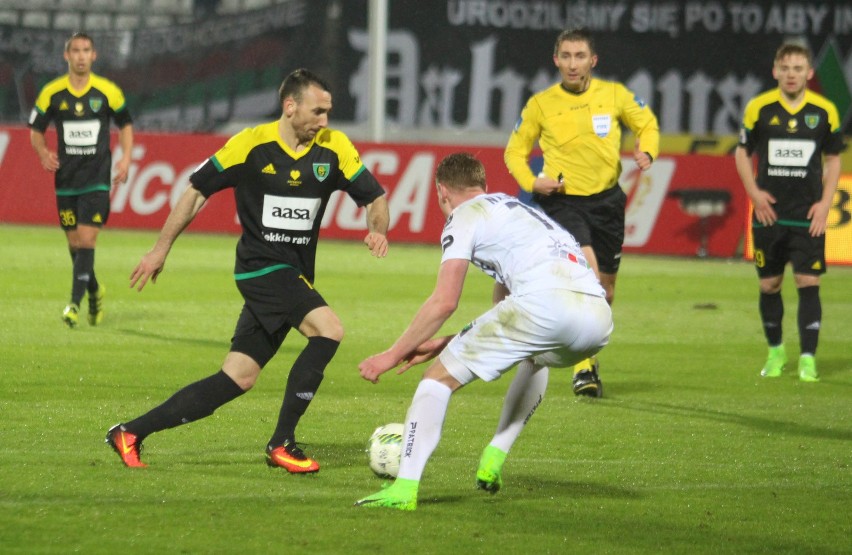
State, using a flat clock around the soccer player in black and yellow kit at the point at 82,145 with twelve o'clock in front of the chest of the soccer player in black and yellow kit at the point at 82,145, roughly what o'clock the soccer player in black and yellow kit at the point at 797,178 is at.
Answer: the soccer player in black and yellow kit at the point at 797,178 is roughly at 10 o'clock from the soccer player in black and yellow kit at the point at 82,145.

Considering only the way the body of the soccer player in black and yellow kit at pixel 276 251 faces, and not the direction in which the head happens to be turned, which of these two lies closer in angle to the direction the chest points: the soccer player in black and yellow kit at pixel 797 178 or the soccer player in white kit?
the soccer player in white kit

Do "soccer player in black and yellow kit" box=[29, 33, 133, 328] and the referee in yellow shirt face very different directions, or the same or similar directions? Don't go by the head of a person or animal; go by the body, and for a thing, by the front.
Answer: same or similar directions

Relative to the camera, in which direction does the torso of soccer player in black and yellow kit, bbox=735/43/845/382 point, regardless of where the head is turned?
toward the camera

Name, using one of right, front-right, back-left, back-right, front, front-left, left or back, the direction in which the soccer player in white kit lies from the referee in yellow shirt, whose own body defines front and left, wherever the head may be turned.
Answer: front

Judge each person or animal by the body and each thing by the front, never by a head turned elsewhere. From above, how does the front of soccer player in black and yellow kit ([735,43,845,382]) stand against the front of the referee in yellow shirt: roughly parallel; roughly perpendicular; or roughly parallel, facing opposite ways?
roughly parallel

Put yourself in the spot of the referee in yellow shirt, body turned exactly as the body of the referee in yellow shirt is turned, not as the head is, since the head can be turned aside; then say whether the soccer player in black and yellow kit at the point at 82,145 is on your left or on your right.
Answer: on your right

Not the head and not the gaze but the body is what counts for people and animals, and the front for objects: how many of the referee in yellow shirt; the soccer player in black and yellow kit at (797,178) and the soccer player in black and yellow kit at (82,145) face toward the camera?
3

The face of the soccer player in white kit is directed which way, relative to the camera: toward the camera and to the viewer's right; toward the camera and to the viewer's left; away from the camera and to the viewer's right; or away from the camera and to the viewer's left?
away from the camera and to the viewer's left

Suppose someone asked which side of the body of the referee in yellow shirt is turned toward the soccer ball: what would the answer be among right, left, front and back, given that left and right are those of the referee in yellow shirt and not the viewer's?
front

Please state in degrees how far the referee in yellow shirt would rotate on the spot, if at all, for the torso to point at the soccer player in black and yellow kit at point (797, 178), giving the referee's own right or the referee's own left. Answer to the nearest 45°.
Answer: approximately 135° to the referee's own left

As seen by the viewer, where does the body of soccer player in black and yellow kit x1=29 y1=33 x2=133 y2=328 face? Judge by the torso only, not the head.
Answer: toward the camera

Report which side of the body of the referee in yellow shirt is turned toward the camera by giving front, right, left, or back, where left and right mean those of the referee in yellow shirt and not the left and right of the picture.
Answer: front
